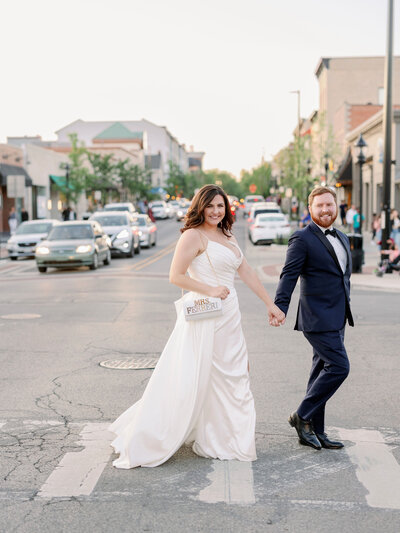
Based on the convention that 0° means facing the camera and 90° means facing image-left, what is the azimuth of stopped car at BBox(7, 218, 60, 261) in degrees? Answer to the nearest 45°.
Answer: approximately 45°

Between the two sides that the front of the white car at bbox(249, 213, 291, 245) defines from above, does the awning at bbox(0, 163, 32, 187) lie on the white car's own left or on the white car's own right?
on the white car's own left

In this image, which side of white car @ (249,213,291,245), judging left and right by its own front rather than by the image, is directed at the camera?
back

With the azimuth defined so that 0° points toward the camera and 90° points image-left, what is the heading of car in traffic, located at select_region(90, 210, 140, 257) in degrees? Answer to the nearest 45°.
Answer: approximately 45°

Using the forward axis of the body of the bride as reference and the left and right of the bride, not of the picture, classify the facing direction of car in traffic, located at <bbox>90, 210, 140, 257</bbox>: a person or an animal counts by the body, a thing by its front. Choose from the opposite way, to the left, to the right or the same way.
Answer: to the right

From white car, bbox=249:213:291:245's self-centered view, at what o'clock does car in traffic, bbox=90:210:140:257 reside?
The car in traffic is roughly at 7 o'clock from the white car.

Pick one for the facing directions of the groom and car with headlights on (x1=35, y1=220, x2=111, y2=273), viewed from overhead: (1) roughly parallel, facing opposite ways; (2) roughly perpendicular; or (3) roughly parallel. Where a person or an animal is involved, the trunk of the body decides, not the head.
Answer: roughly perpendicular

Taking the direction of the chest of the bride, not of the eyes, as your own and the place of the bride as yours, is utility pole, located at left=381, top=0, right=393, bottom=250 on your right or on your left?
on your left
